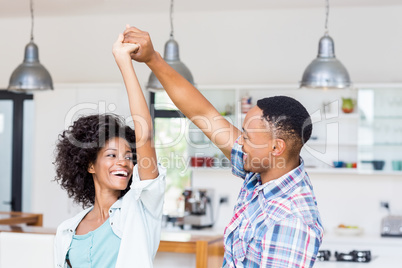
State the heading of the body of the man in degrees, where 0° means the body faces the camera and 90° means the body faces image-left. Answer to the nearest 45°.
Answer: approximately 90°

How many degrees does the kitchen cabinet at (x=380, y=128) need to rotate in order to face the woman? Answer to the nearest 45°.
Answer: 0° — it already faces them

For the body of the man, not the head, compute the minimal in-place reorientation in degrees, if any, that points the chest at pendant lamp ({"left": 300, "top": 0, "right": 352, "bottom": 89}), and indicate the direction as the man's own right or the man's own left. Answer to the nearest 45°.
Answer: approximately 90° to the man's own right

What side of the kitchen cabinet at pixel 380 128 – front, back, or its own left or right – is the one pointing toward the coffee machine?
right

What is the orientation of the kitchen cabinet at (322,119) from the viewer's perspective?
toward the camera

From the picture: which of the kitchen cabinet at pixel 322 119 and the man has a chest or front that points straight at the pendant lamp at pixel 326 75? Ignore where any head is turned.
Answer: the kitchen cabinet

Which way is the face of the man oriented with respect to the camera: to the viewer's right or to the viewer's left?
to the viewer's left

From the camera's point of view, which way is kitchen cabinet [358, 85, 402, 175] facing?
toward the camera

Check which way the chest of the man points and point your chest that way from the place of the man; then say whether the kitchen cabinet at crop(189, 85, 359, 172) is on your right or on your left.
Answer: on your right

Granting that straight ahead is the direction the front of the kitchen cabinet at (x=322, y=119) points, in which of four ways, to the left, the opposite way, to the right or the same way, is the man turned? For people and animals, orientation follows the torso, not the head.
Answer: to the right

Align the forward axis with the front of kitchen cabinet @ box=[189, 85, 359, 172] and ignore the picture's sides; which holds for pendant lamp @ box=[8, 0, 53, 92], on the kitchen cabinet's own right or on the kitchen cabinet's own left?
on the kitchen cabinet's own right

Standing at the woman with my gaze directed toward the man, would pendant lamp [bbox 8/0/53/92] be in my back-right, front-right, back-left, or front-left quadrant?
back-left

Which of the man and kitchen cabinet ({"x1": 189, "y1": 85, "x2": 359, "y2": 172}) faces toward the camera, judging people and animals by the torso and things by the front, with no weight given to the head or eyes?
the kitchen cabinet

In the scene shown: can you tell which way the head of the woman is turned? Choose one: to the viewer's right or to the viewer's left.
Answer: to the viewer's right

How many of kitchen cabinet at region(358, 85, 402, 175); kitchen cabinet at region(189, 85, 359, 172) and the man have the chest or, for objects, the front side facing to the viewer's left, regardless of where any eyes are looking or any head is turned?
1

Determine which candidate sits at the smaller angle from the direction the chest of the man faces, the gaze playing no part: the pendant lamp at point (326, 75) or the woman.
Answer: the woman
